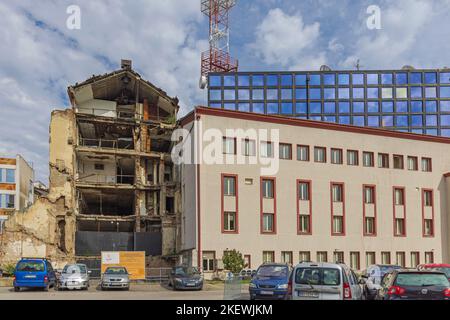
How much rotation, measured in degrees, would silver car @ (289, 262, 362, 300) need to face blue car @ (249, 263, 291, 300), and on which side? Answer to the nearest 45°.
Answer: approximately 45° to its left

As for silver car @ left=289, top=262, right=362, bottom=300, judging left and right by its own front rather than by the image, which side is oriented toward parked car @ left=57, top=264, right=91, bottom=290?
left

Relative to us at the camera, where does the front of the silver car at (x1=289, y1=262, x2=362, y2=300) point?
facing away from the viewer and to the right of the viewer

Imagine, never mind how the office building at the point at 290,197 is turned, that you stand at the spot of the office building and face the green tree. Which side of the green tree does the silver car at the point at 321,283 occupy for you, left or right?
left

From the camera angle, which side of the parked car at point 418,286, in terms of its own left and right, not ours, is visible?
back

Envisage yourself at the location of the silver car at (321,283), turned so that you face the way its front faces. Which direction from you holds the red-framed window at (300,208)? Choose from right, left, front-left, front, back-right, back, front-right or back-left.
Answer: front-left

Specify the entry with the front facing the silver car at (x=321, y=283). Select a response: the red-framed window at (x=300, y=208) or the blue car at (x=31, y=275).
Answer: the red-framed window

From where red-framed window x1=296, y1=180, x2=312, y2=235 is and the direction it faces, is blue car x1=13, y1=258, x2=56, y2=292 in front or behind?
in front

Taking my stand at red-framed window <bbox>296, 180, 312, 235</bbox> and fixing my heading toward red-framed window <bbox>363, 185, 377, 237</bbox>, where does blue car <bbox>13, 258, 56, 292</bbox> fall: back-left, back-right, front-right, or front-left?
back-right
